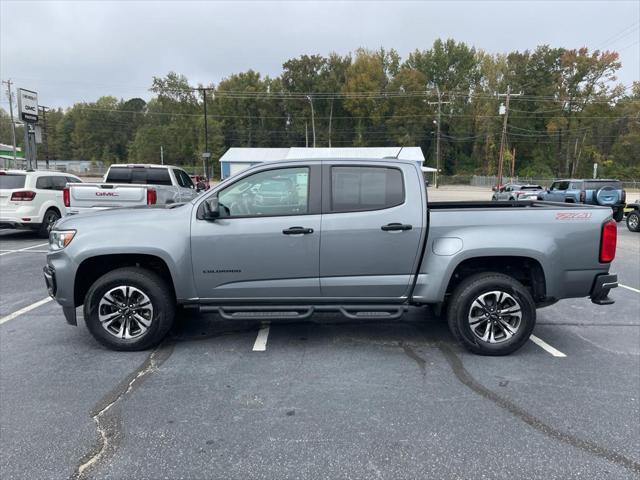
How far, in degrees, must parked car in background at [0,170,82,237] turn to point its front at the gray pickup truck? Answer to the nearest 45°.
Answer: approximately 135° to its right

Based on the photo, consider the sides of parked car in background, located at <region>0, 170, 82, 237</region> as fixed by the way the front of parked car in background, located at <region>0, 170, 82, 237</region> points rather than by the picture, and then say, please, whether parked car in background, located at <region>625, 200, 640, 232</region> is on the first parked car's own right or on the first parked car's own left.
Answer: on the first parked car's own right

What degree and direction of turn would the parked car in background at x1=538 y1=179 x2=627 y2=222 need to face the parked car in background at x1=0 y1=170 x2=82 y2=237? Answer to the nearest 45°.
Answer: approximately 90° to its left

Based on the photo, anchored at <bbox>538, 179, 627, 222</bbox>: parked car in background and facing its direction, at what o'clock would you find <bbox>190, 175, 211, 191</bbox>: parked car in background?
<bbox>190, 175, 211, 191</bbox>: parked car in background is roughly at 10 o'clock from <bbox>538, 179, 627, 222</bbox>: parked car in background.

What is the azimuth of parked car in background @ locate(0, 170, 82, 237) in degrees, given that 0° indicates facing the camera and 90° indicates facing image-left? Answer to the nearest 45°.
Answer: approximately 225°

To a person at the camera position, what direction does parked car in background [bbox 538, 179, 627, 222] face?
facing away from the viewer and to the left of the viewer

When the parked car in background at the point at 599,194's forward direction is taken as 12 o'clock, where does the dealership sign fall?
The dealership sign is roughly at 10 o'clock from the parked car in background.

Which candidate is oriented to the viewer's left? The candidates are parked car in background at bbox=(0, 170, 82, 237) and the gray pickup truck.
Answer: the gray pickup truck

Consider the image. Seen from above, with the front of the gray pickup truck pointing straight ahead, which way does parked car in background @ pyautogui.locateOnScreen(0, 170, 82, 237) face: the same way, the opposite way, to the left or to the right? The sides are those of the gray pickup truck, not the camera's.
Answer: to the right

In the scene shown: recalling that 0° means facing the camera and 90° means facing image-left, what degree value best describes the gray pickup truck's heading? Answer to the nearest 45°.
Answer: approximately 90°

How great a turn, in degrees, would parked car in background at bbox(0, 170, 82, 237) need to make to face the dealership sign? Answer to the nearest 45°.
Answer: approximately 45° to its left

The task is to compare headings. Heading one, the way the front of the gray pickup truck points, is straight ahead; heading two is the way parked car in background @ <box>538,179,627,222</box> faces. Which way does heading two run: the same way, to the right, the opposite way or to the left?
to the right

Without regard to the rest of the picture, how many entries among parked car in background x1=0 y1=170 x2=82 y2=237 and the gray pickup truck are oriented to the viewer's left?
1
